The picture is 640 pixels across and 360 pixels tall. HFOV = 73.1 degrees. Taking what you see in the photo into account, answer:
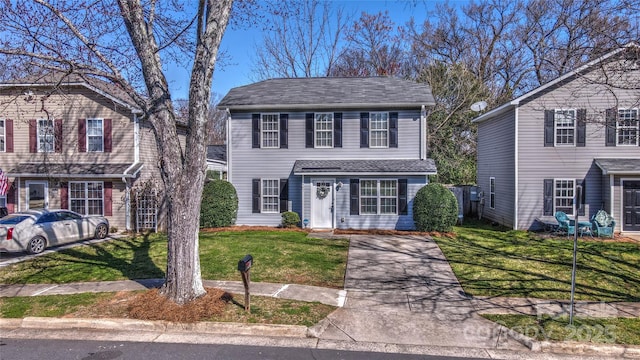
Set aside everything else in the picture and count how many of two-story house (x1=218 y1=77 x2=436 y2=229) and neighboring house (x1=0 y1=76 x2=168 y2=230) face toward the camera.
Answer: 2

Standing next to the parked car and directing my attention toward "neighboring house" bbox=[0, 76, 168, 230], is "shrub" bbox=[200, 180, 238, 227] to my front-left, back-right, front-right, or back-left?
front-right

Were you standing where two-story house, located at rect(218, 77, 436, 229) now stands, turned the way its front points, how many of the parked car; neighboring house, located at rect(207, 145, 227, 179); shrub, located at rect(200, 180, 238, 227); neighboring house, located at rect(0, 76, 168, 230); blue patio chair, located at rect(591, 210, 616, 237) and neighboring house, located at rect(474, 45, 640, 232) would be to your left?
2

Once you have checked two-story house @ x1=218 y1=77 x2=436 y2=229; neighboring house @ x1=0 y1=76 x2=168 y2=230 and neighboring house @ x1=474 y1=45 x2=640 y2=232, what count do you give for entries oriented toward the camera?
3

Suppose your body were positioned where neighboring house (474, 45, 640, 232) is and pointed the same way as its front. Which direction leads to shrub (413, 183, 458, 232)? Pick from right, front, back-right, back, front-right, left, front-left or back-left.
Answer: front-right

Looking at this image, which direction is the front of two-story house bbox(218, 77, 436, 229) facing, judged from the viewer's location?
facing the viewer

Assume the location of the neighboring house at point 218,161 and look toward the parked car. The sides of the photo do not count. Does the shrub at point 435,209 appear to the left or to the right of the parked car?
left

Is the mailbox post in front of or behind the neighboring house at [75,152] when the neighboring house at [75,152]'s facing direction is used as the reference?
in front

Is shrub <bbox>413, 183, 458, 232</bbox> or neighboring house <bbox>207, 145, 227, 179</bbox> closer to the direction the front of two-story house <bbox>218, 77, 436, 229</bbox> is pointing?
the shrub

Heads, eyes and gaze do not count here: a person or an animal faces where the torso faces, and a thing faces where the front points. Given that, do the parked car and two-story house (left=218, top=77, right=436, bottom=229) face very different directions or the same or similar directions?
very different directions

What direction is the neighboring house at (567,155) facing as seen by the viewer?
toward the camera

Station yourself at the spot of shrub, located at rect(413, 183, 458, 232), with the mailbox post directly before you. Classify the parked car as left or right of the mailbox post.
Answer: right
